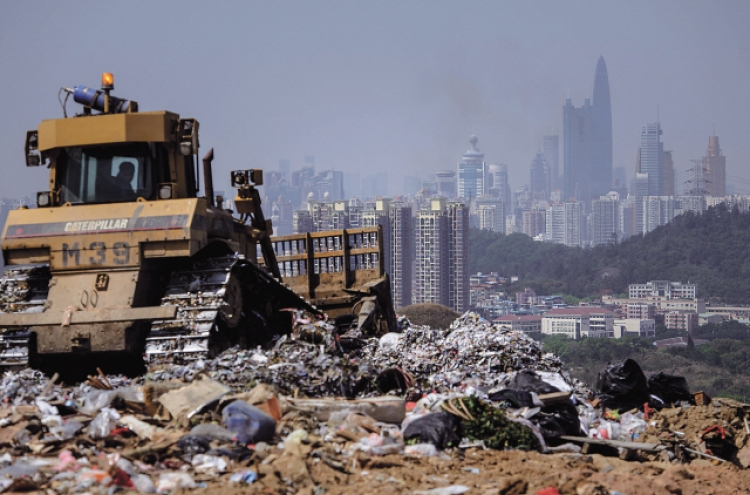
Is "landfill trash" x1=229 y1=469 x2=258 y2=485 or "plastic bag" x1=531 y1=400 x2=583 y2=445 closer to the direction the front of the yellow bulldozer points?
the plastic bag

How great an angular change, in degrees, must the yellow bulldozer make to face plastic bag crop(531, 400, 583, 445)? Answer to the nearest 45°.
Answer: approximately 90° to its right

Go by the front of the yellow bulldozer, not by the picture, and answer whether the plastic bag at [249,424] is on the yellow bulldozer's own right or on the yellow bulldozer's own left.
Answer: on the yellow bulldozer's own right

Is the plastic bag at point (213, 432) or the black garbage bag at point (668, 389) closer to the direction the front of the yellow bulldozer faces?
the black garbage bag

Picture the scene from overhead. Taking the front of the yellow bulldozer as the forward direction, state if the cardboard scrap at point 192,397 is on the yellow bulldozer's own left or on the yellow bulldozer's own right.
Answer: on the yellow bulldozer's own right

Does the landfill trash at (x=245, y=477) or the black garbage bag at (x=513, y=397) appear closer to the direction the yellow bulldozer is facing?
the black garbage bag

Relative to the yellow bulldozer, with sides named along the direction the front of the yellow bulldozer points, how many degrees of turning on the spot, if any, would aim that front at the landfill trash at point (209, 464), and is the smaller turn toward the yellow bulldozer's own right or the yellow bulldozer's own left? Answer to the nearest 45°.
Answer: approximately 135° to the yellow bulldozer's own right

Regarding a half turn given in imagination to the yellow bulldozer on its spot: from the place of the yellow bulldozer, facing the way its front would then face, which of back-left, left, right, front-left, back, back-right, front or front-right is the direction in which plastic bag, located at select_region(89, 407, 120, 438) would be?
front-left

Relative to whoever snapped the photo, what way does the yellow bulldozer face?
facing away from the viewer and to the right of the viewer

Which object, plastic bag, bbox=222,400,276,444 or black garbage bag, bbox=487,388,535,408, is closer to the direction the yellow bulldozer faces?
the black garbage bag

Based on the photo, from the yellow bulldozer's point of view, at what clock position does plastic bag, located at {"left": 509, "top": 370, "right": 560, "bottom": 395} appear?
The plastic bag is roughly at 2 o'clock from the yellow bulldozer.

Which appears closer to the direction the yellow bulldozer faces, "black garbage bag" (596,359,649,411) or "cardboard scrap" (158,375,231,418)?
the black garbage bag

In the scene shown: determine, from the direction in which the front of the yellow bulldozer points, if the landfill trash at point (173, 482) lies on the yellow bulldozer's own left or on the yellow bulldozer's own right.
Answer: on the yellow bulldozer's own right

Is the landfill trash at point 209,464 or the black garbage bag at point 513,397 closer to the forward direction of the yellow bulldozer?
the black garbage bag

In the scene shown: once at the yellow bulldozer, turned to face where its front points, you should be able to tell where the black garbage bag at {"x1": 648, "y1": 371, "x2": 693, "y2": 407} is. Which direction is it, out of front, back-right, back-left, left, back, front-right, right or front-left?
front-right
